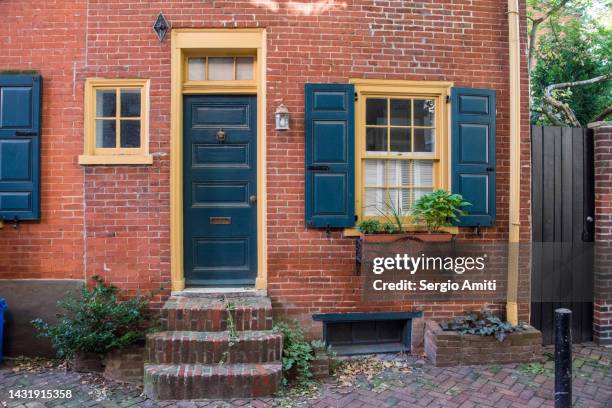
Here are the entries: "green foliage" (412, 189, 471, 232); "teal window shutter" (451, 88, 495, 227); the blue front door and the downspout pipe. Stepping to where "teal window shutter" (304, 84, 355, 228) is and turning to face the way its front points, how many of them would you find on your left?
3

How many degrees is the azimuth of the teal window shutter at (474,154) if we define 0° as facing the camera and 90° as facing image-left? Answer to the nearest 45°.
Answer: approximately 0°

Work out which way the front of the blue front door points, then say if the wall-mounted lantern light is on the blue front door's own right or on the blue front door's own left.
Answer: on the blue front door's own left

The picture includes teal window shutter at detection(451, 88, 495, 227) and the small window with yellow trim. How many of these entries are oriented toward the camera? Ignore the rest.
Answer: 2

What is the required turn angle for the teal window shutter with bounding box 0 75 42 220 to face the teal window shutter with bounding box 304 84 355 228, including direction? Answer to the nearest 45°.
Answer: approximately 45° to its left

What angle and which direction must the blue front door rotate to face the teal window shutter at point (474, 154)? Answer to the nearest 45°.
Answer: approximately 90° to its left

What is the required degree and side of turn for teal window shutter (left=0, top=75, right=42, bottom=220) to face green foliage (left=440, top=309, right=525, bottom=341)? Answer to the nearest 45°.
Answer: approximately 45° to its left

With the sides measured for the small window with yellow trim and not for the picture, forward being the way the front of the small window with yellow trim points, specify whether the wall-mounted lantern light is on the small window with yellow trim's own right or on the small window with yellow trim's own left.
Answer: on the small window with yellow trim's own left

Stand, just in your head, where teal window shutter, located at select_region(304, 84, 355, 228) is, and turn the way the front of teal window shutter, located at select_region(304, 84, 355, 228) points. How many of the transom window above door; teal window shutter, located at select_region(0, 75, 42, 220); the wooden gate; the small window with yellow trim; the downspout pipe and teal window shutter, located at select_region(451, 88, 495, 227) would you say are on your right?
3

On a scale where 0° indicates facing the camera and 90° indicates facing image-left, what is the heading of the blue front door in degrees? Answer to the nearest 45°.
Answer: approximately 0°

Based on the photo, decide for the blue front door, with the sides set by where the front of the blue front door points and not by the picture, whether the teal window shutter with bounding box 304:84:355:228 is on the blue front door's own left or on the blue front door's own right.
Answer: on the blue front door's own left
